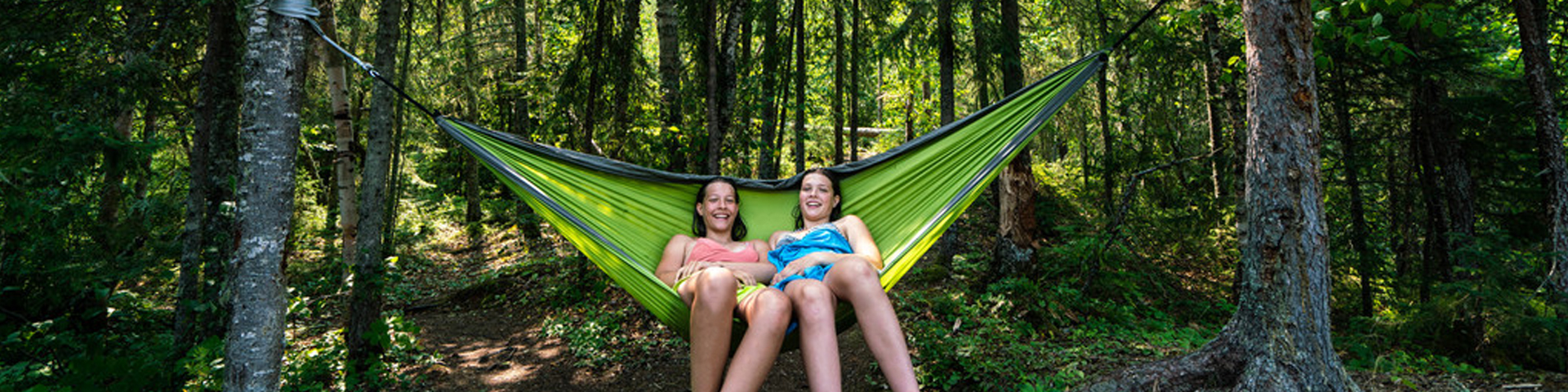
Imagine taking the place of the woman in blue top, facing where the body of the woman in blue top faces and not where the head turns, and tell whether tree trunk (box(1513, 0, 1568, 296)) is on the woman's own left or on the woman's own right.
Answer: on the woman's own left

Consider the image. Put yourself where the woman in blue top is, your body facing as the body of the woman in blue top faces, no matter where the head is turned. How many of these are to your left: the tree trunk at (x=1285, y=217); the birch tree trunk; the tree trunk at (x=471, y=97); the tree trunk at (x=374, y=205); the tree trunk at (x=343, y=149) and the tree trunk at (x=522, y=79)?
1

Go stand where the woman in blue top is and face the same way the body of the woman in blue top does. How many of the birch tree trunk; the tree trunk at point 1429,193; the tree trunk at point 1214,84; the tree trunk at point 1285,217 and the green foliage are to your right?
1

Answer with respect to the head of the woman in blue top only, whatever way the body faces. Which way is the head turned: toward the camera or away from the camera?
toward the camera

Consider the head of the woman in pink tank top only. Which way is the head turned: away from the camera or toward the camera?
toward the camera

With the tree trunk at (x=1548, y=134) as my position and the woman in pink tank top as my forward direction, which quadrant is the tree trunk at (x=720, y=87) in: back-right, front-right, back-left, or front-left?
front-right

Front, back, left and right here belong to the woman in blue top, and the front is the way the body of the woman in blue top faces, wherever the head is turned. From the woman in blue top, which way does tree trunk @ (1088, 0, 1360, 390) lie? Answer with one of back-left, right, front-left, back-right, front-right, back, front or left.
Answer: left

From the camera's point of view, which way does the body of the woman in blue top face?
toward the camera

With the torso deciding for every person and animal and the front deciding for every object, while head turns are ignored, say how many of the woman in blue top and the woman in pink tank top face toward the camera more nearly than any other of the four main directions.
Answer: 2

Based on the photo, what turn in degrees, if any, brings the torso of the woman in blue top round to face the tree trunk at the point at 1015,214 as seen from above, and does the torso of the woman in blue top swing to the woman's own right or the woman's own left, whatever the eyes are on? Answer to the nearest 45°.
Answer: approximately 135° to the woman's own left

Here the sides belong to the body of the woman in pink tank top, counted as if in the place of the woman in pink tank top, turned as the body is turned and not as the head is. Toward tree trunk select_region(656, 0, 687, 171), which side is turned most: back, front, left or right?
back

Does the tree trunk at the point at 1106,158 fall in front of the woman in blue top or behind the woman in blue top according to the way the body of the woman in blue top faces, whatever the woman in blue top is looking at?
behind

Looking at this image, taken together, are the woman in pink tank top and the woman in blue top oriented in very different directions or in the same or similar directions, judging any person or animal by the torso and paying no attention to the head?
same or similar directions

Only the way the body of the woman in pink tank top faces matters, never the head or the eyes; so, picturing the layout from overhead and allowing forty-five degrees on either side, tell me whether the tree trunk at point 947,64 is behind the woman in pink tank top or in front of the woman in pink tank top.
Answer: behind

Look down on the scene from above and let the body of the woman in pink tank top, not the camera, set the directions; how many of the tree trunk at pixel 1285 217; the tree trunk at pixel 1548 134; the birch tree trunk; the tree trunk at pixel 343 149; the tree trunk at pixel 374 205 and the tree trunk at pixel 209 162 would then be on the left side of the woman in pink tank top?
2

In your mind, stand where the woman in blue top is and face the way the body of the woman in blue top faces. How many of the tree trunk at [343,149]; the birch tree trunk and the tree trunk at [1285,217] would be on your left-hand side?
1
